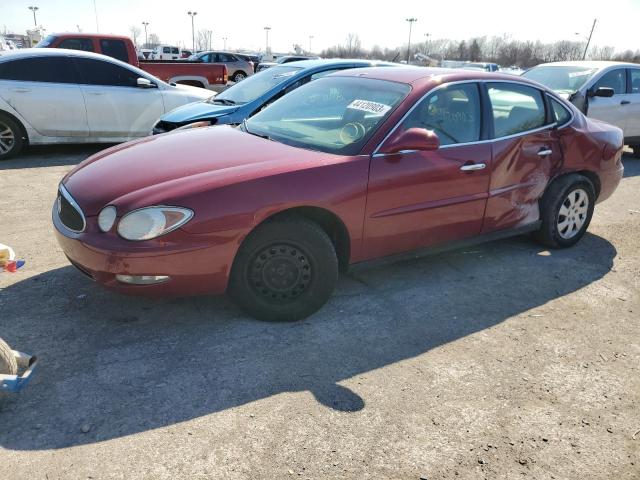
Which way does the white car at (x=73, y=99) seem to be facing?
to the viewer's right

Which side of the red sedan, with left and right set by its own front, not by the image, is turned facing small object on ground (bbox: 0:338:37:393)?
front

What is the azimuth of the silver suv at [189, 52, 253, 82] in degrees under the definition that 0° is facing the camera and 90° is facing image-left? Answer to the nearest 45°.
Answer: approximately 90°

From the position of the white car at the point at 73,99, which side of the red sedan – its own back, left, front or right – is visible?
right

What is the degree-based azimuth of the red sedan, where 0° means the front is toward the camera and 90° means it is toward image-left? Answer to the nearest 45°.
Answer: approximately 45°

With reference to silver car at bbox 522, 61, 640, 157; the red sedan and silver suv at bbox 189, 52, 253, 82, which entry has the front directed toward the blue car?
the silver car

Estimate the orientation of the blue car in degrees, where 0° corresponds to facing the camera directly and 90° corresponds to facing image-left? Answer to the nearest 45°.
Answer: approximately 45°

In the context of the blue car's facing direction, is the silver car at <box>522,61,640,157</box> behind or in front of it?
behind

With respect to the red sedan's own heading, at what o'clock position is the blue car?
The blue car is roughly at 4 o'clock from the red sedan.
